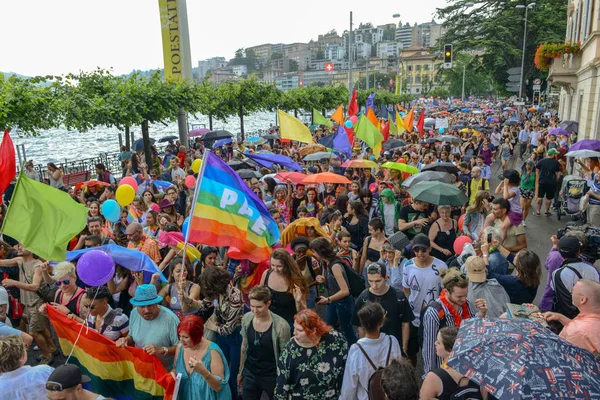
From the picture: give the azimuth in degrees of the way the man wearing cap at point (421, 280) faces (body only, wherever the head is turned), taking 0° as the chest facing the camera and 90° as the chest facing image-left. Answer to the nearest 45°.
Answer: approximately 0°

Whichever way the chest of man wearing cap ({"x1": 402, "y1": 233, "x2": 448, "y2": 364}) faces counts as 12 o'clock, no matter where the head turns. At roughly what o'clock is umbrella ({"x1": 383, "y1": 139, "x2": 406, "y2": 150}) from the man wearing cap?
The umbrella is roughly at 6 o'clock from the man wearing cap.

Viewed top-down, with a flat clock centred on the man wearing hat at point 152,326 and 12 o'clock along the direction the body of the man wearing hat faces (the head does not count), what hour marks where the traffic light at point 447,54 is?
The traffic light is roughly at 6 o'clock from the man wearing hat.

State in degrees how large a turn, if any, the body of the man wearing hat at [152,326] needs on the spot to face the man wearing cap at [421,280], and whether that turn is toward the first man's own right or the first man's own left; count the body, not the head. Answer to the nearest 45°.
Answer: approximately 135° to the first man's own left

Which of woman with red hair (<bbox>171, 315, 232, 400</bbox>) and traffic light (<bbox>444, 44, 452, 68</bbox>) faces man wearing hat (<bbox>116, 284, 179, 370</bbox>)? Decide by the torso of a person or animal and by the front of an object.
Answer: the traffic light

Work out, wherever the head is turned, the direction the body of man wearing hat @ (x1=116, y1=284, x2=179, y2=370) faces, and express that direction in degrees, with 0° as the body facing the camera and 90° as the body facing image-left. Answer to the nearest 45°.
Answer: approximately 45°

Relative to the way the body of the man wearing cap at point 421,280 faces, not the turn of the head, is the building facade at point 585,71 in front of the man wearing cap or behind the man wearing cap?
behind

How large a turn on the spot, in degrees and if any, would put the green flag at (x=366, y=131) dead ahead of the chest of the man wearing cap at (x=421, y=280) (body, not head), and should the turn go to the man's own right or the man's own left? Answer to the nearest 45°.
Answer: approximately 180°

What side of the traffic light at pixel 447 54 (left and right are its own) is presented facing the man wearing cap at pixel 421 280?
front

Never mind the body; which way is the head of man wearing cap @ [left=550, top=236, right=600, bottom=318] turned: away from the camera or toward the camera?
away from the camera
